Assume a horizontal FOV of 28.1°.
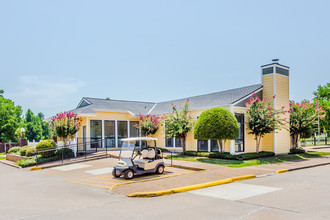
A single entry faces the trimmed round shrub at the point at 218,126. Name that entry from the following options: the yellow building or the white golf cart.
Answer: the yellow building

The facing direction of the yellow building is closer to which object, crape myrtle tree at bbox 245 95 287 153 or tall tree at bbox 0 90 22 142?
the crape myrtle tree

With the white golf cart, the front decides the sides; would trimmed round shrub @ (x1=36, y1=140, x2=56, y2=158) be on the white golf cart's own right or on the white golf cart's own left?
on the white golf cart's own right

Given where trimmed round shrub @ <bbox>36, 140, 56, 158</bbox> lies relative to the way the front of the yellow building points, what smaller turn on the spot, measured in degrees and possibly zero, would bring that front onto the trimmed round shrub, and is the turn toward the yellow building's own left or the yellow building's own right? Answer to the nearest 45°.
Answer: approximately 90° to the yellow building's own right

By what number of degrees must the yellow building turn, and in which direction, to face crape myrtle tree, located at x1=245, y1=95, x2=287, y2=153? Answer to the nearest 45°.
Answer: approximately 45° to its left

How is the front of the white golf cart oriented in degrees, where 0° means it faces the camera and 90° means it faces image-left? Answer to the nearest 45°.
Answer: approximately 45°

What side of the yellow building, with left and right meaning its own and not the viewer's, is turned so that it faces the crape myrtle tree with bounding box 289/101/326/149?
left

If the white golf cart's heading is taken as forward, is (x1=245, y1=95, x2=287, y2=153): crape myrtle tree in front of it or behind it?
behind

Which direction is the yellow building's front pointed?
toward the camera

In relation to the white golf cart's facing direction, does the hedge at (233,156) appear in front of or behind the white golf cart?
behind

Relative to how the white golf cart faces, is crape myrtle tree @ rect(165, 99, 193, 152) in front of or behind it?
behind

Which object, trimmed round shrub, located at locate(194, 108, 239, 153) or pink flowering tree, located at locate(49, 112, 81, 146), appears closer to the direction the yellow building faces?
the trimmed round shrub

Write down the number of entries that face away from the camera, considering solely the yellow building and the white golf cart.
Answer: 0
